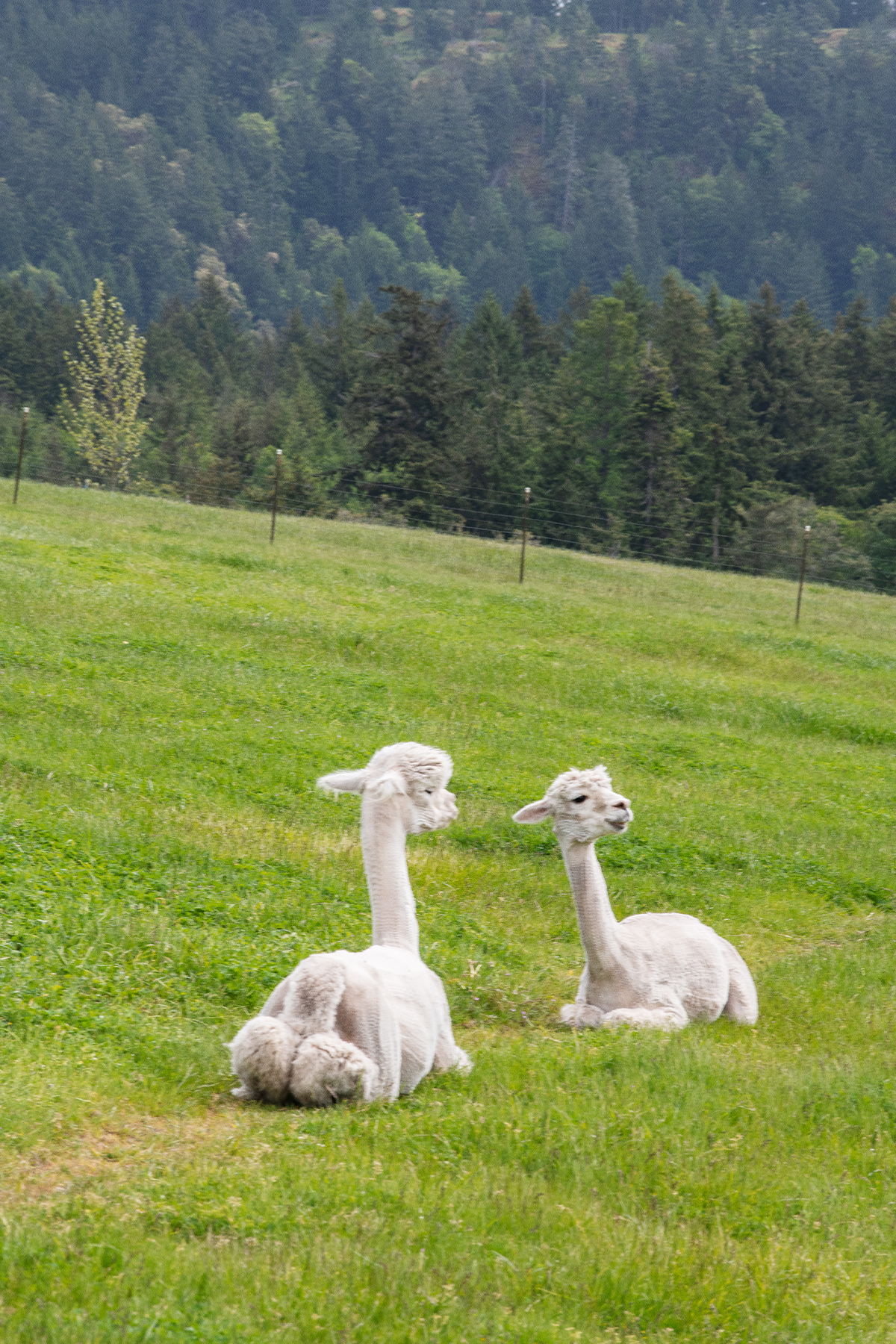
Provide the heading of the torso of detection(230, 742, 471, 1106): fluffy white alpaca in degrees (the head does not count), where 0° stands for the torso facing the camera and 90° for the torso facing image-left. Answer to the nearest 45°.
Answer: approximately 225°
